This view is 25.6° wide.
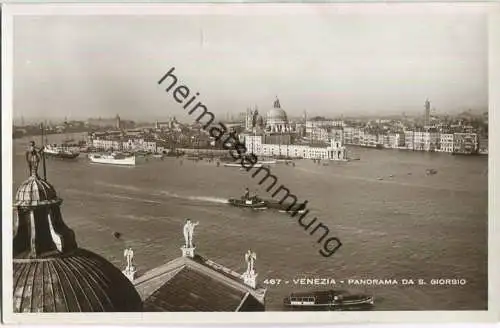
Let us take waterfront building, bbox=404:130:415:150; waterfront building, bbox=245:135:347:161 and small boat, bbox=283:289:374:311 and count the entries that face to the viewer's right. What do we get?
1

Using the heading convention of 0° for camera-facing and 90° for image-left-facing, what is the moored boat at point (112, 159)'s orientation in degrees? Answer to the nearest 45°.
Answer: approximately 90°

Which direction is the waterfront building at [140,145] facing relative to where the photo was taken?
toward the camera

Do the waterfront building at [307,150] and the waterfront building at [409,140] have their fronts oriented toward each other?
no

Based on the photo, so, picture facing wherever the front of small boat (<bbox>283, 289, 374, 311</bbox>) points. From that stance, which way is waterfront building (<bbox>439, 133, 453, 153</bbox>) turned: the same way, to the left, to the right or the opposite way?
to the right

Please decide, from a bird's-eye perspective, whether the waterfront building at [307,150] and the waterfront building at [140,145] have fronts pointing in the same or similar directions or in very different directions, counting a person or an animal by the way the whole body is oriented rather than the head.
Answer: same or similar directions

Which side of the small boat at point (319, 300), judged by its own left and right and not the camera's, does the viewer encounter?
right

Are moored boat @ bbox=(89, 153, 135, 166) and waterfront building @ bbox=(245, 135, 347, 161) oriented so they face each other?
no

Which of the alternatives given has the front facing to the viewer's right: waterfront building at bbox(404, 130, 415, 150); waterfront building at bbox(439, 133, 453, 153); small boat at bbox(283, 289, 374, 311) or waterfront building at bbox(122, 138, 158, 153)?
the small boat

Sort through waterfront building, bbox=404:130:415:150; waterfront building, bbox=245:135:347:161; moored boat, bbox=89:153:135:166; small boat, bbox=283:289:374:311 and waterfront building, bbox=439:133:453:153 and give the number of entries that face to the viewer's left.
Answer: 1

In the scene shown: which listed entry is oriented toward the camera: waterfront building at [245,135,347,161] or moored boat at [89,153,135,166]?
the waterfront building

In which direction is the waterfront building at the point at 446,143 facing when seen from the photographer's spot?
facing the viewer
